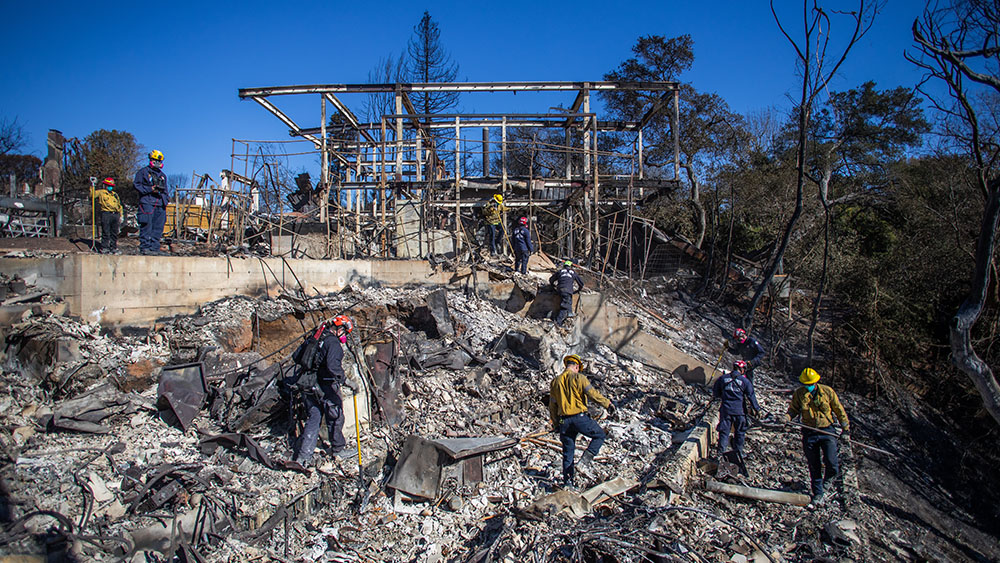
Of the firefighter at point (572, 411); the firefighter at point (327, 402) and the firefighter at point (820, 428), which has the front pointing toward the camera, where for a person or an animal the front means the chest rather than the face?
the firefighter at point (820, 428)

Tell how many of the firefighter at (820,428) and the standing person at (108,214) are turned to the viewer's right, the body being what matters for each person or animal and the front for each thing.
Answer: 0

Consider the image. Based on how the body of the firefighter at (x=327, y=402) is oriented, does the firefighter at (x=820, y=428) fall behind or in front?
in front

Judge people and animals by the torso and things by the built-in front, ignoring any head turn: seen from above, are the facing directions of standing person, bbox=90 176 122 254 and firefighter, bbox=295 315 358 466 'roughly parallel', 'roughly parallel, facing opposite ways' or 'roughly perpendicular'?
roughly perpendicular

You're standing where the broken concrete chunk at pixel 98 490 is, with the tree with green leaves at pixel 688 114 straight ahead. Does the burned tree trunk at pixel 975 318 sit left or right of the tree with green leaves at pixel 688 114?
right

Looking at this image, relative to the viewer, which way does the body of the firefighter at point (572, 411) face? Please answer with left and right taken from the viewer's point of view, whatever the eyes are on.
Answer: facing away from the viewer and to the right of the viewer

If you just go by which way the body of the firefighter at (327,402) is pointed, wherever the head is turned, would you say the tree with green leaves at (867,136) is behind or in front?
in front

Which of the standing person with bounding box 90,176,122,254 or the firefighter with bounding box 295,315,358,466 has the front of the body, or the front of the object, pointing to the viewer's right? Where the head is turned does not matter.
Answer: the firefighter

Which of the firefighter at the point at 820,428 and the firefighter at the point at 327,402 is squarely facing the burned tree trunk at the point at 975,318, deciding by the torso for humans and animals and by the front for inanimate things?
the firefighter at the point at 327,402

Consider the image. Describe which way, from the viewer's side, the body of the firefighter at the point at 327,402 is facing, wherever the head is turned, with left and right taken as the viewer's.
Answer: facing to the right of the viewer

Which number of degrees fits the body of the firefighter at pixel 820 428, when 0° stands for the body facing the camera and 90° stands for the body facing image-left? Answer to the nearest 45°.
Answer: approximately 0°
